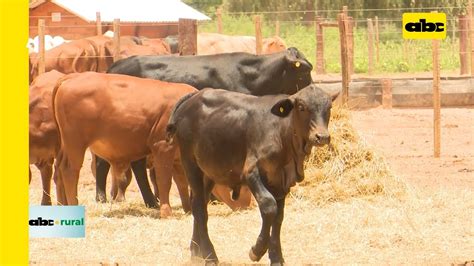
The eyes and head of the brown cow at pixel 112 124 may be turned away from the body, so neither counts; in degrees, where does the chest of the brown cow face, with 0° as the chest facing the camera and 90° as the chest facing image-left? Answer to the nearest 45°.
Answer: approximately 270°

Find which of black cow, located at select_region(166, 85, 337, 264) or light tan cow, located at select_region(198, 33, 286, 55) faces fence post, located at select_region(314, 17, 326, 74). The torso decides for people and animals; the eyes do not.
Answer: the light tan cow

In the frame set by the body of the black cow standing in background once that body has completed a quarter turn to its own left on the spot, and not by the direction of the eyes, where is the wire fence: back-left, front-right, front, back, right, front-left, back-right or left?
front

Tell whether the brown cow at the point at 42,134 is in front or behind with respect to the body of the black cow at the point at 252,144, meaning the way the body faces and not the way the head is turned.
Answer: behind

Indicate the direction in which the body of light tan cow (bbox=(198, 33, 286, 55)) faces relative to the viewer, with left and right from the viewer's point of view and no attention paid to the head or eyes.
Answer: facing to the right of the viewer

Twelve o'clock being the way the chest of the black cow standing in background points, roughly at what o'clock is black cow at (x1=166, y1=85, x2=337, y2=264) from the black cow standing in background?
The black cow is roughly at 3 o'clock from the black cow standing in background.

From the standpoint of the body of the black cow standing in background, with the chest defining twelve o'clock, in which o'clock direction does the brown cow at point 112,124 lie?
The brown cow is roughly at 4 o'clock from the black cow standing in background.

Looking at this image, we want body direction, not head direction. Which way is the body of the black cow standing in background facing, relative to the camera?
to the viewer's right
